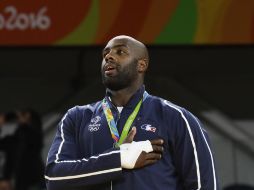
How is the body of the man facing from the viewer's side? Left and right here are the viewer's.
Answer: facing the viewer and to the left of the viewer

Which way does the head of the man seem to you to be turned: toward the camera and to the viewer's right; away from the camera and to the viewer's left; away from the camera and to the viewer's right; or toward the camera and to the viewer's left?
toward the camera and to the viewer's left

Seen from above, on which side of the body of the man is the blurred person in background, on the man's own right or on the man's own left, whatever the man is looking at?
on the man's own right
